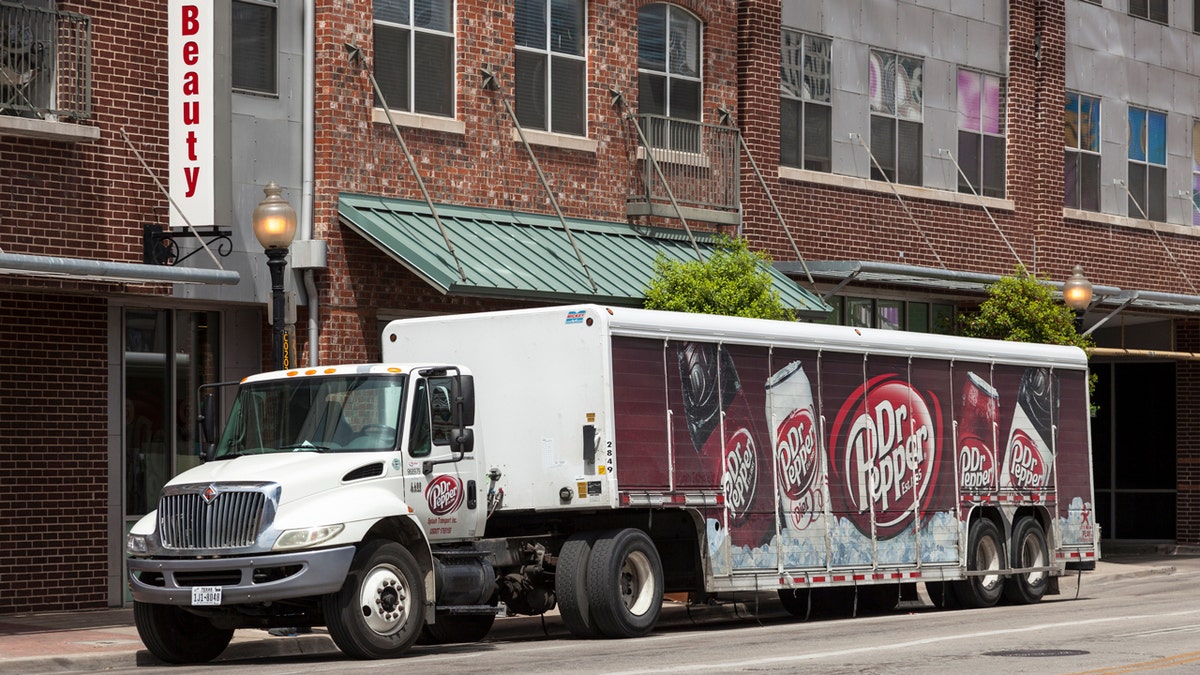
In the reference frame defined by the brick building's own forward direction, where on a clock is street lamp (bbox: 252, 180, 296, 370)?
The street lamp is roughly at 2 o'clock from the brick building.

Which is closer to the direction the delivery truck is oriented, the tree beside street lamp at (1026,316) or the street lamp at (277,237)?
the street lamp

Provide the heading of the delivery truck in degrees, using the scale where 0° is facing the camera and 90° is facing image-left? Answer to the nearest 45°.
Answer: approximately 45°

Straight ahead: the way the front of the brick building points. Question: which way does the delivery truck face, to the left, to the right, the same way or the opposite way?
to the right

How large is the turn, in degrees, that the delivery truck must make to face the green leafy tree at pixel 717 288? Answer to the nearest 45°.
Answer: approximately 135° to its right

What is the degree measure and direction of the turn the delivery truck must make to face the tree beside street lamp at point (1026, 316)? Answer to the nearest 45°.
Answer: approximately 180°

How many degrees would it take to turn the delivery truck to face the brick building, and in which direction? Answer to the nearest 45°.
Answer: approximately 135° to its right

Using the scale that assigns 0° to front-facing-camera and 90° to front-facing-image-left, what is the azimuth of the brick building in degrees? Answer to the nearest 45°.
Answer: approximately 315°
